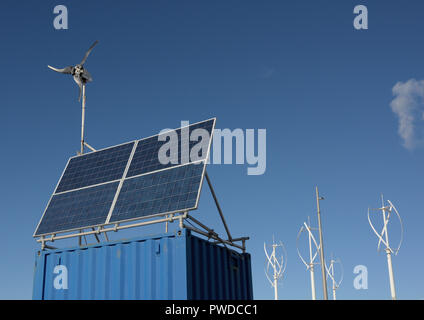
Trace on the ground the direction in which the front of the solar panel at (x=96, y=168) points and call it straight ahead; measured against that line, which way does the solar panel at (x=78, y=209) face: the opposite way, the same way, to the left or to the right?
the same way

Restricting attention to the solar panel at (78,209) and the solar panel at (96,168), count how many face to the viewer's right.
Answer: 0

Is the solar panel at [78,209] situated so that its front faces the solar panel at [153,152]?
no
